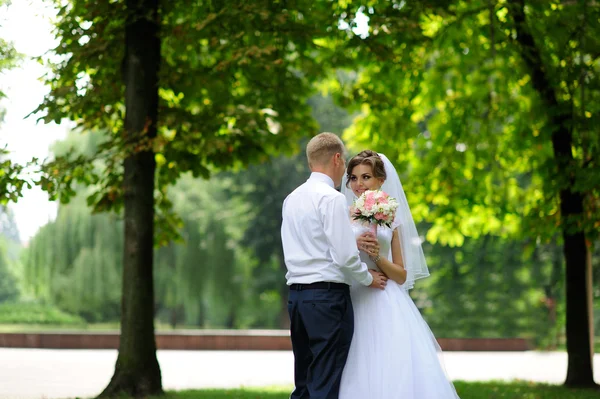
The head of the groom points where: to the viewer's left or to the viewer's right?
to the viewer's right

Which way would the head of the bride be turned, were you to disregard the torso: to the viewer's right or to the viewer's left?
to the viewer's left

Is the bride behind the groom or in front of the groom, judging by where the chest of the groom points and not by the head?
in front

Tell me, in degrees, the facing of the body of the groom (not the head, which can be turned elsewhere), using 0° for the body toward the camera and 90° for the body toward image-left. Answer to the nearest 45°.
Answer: approximately 225°

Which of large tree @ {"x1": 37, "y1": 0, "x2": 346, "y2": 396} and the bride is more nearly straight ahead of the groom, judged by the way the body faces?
the bride

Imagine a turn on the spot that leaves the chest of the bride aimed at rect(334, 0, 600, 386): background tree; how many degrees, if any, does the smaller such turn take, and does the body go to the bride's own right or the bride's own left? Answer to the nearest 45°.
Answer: approximately 135° to the bride's own right

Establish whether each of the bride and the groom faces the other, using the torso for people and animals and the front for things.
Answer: yes

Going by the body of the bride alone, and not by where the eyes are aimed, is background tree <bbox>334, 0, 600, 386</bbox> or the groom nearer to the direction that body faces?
the groom

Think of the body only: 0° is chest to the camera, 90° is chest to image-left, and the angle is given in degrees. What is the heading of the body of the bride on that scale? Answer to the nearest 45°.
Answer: approximately 45°

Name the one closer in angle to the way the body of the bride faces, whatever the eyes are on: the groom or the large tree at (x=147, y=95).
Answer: the groom

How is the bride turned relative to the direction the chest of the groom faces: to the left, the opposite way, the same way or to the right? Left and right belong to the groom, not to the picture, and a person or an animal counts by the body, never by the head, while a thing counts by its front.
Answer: the opposite way

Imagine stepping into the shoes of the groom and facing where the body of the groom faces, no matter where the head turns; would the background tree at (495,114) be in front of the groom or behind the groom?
in front

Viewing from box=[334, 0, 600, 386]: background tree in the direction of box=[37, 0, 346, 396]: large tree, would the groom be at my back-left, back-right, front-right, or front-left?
front-left
